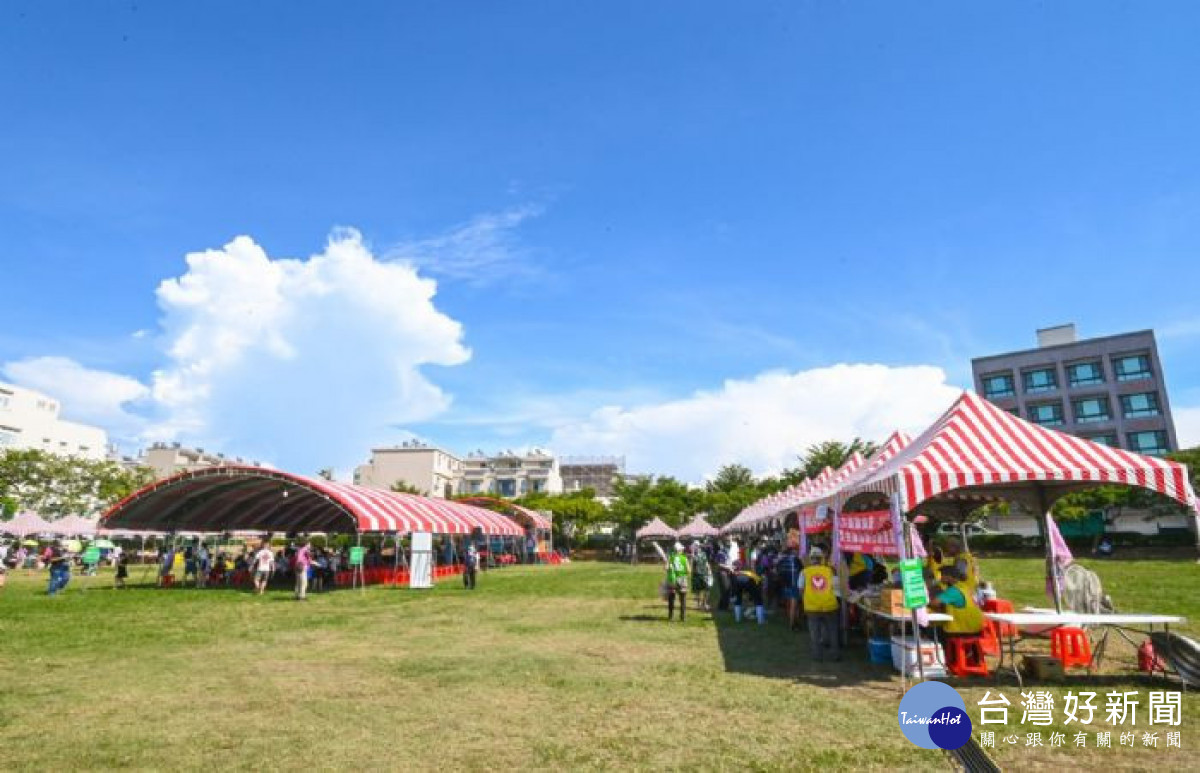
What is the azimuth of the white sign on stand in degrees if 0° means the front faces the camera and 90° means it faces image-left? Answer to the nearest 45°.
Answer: approximately 0°

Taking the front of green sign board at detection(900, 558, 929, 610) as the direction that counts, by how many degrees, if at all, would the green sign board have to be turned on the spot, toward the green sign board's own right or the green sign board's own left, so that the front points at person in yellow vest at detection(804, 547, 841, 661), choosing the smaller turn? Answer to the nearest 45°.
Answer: approximately 135° to the green sign board's own right

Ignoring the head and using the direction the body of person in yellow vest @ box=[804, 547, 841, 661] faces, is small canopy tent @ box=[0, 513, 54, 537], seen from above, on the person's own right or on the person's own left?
on the person's own left

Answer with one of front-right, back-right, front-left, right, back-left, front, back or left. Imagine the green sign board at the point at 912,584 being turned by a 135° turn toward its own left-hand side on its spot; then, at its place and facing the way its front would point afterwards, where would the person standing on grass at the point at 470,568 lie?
left

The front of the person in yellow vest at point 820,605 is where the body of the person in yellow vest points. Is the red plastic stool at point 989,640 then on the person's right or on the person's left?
on the person's right

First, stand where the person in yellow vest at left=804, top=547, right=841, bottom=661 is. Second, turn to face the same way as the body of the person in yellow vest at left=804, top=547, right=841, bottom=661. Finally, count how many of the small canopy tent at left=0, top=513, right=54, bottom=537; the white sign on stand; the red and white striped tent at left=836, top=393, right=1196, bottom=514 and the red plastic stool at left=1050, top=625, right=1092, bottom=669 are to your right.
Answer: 2

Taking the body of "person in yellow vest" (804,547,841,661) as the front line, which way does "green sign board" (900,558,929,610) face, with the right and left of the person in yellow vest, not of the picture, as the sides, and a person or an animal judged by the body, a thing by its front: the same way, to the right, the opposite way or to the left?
the opposite way

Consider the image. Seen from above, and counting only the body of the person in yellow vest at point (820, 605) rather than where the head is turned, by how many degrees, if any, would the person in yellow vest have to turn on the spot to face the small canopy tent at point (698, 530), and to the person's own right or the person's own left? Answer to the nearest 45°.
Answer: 0° — they already face it

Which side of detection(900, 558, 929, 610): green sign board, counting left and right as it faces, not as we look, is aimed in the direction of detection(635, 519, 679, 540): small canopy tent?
back

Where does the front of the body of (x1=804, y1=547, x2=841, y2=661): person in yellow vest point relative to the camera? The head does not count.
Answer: away from the camera

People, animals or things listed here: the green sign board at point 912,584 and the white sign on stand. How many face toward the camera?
2

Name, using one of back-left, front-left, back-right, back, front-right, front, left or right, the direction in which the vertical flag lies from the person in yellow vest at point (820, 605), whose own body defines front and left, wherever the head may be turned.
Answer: front-right
